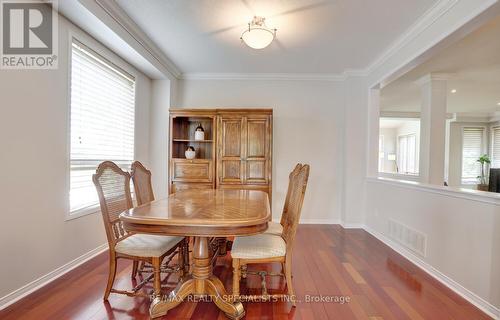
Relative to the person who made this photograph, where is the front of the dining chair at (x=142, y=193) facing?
facing the viewer and to the right of the viewer

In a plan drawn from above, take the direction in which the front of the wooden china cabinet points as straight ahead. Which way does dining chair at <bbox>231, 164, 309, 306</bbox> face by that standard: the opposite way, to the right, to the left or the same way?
to the right

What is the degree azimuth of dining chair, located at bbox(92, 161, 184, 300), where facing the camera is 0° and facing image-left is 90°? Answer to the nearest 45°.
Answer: approximately 315°

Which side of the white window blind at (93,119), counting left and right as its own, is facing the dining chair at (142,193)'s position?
front

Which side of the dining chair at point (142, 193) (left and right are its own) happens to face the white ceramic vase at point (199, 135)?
left

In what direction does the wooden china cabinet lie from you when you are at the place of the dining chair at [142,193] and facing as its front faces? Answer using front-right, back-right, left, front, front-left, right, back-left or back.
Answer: left

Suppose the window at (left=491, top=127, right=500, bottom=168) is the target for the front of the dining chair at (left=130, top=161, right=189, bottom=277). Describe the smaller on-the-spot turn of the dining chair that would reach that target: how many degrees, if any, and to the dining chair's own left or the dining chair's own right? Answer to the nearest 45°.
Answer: approximately 45° to the dining chair's own left

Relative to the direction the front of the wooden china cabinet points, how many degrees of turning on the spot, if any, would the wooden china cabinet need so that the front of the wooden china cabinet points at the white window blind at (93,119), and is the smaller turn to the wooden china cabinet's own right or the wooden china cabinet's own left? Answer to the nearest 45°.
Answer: approximately 45° to the wooden china cabinet's own right

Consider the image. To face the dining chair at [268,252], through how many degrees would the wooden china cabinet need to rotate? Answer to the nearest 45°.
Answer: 0° — it already faces it

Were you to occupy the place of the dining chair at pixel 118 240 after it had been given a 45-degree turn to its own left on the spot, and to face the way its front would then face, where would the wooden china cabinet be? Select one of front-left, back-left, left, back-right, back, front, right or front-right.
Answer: front-left

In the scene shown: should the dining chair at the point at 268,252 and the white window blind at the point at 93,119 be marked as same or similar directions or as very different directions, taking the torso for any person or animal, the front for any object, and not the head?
very different directions

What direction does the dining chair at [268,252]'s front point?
to the viewer's left

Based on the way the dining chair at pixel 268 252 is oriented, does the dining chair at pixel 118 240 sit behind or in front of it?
in front
